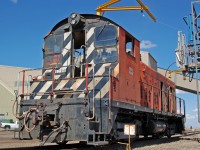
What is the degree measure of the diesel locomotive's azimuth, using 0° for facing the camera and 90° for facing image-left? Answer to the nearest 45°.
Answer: approximately 45°
